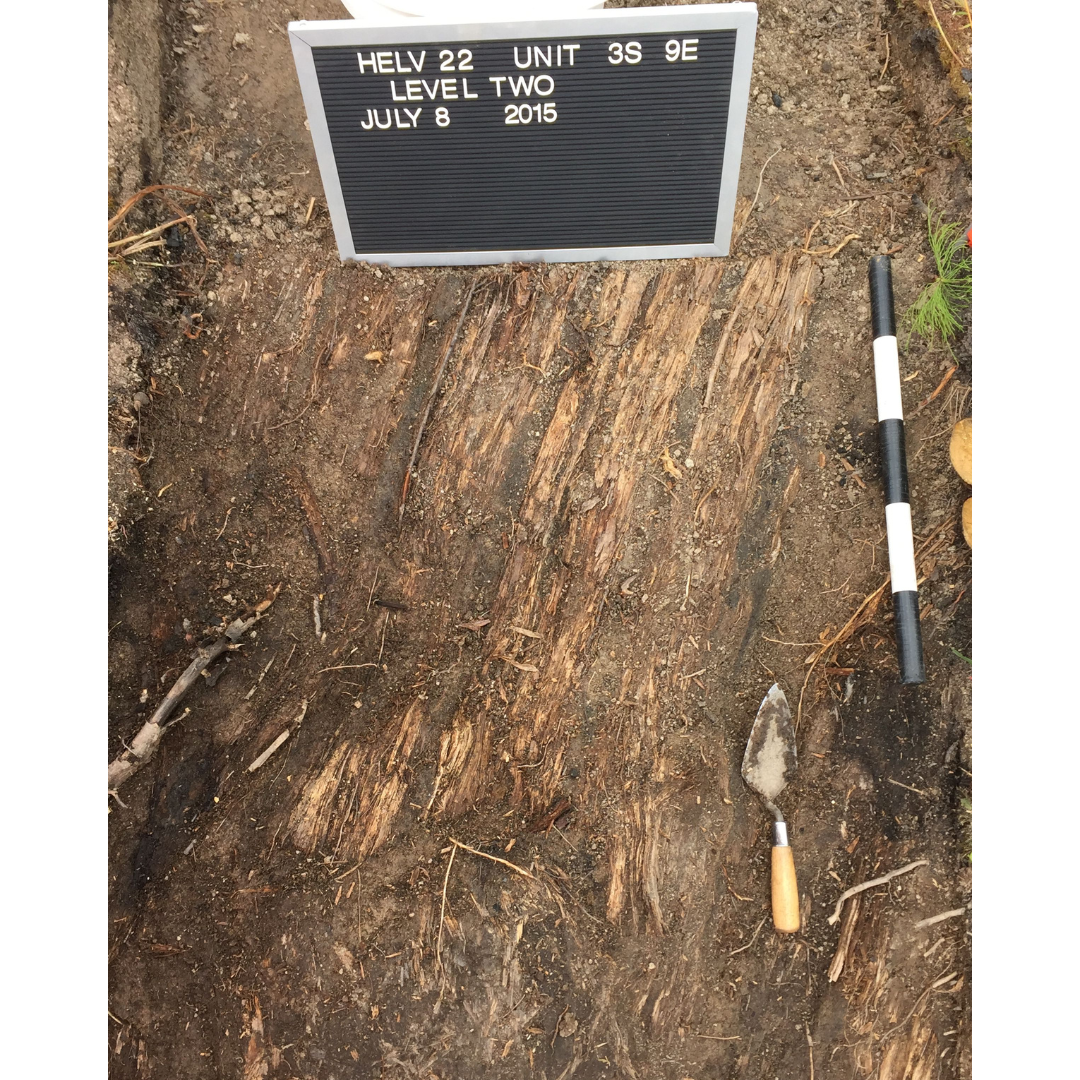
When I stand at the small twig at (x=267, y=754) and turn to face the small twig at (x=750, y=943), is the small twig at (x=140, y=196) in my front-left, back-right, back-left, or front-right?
back-left

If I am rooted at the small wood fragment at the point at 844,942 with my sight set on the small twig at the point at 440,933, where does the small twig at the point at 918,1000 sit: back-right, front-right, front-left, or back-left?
back-left

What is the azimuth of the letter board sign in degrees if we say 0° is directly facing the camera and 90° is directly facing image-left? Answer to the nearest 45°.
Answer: approximately 0°
